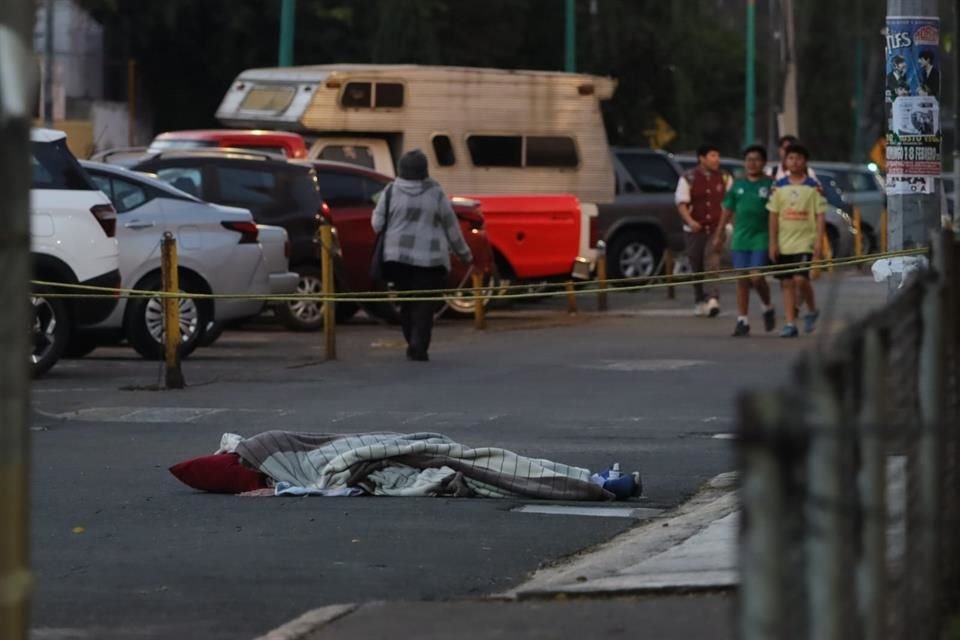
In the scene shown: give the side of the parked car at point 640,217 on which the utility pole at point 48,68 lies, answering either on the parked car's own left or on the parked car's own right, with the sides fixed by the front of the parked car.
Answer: on the parked car's own right

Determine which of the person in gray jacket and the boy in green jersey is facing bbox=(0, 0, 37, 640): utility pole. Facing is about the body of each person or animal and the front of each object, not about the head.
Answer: the boy in green jersey

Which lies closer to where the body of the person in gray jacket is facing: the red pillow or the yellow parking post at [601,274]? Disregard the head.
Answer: the yellow parking post

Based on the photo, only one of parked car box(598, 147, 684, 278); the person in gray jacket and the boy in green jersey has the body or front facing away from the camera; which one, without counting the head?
the person in gray jacket

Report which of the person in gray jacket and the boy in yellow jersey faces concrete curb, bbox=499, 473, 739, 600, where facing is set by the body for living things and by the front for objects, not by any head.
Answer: the boy in yellow jersey

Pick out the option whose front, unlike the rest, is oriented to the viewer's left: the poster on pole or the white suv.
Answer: the white suv

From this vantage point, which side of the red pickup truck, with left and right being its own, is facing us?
left

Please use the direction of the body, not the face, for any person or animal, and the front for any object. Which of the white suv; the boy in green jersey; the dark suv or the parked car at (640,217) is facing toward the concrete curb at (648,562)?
the boy in green jersey

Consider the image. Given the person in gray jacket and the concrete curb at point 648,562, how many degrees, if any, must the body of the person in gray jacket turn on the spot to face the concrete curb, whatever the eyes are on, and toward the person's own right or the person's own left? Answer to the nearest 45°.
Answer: approximately 180°
